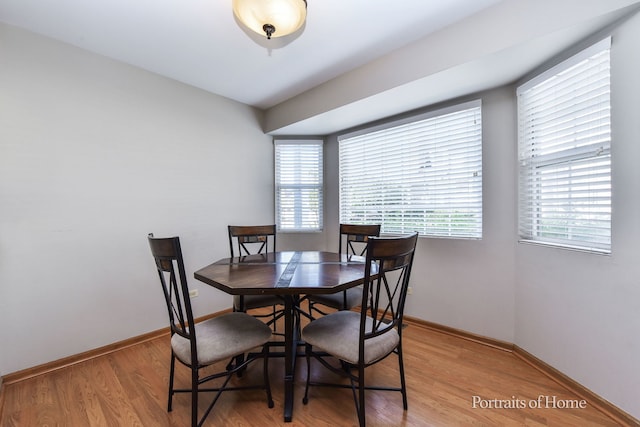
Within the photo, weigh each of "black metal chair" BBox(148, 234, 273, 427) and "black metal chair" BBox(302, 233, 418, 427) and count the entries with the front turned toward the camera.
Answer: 0

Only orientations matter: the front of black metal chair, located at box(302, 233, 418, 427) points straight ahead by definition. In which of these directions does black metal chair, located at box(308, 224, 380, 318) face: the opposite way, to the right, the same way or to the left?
to the left

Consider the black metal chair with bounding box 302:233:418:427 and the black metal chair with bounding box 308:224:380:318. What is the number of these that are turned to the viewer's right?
0

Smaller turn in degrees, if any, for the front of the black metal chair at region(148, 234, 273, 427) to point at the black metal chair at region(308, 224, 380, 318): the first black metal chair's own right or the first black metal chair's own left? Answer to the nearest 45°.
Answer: approximately 45° to the first black metal chair's own right

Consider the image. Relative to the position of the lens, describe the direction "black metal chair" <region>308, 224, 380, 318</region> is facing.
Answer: facing the viewer and to the left of the viewer

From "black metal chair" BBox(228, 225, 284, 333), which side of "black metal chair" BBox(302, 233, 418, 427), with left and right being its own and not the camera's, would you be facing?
front

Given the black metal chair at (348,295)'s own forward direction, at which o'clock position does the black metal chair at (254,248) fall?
the black metal chair at (254,248) is roughly at 2 o'clock from the black metal chair at (348,295).

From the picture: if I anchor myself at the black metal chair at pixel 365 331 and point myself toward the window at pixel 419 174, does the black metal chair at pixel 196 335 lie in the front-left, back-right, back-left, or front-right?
back-left

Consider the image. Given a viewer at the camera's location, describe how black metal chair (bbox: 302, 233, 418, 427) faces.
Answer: facing away from the viewer and to the left of the viewer

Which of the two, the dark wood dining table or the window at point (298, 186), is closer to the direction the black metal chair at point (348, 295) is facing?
the dark wood dining table

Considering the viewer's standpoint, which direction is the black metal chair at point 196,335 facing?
facing away from the viewer and to the right of the viewer

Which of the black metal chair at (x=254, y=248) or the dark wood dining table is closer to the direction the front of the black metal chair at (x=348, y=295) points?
the dark wood dining table

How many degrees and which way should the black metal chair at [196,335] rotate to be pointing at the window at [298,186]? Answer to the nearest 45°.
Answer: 0° — it already faces it
